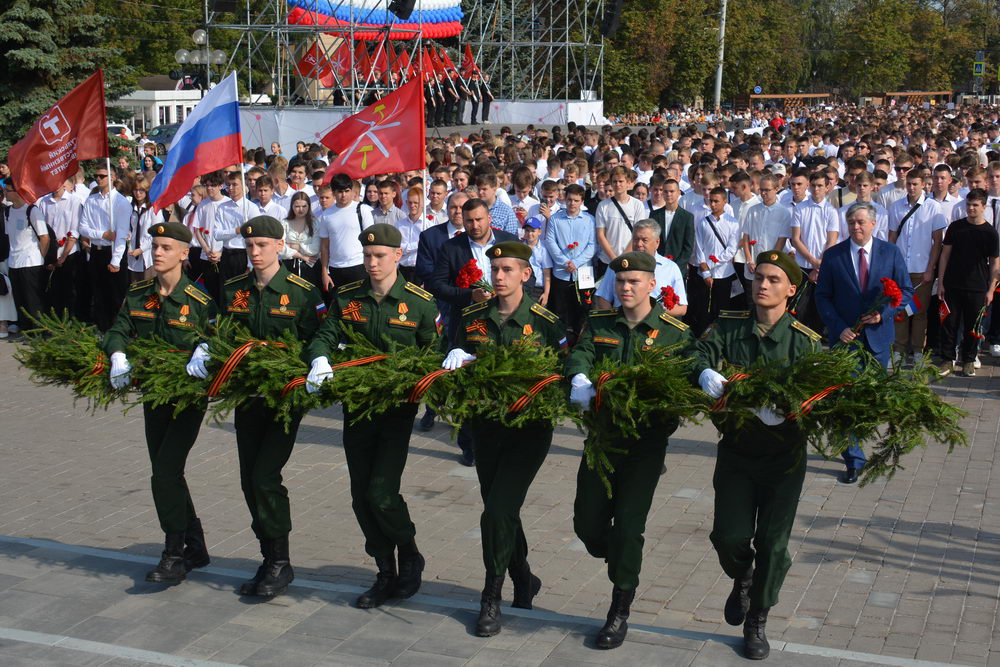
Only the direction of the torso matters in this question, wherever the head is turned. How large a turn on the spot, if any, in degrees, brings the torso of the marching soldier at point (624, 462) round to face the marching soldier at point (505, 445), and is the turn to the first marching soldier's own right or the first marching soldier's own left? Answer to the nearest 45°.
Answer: approximately 45° to the first marching soldier's own right

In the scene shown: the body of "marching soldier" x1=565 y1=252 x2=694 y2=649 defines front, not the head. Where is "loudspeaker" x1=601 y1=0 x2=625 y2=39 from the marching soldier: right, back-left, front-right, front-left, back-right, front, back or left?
back-right

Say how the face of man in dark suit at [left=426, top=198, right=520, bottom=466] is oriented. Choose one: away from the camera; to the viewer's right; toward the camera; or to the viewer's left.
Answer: toward the camera

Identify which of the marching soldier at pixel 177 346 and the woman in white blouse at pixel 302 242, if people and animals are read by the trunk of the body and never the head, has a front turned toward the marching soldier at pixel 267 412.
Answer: the woman in white blouse

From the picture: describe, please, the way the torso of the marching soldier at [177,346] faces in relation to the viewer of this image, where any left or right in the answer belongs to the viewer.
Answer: facing the viewer and to the left of the viewer

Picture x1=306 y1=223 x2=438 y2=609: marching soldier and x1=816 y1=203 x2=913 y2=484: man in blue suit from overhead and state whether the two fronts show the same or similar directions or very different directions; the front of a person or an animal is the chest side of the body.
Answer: same or similar directions

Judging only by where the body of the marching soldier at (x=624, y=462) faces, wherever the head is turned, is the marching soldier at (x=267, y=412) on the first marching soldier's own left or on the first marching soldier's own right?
on the first marching soldier's own right

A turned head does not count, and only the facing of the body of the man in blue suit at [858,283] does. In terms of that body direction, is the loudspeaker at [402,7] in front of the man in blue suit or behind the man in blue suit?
behind

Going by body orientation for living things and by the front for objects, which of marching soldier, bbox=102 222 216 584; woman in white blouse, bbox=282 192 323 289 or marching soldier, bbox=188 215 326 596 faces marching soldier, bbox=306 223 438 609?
the woman in white blouse

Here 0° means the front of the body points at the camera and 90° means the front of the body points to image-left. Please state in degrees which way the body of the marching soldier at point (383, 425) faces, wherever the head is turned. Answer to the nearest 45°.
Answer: approximately 45°

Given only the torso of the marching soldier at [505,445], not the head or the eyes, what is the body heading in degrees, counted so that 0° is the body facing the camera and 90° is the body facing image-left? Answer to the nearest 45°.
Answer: approximately 45°

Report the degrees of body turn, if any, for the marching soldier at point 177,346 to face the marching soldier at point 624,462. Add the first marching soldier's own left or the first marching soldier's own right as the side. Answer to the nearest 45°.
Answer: approximately 90° to the first marching soldier's own left

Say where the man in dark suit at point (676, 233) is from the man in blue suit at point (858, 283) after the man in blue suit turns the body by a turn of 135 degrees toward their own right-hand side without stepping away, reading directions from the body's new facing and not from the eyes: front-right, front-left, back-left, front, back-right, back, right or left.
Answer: front

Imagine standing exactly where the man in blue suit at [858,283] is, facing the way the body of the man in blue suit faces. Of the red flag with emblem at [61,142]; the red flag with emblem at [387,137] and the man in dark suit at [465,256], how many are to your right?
3

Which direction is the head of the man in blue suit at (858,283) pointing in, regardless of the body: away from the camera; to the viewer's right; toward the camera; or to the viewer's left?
toward the camera

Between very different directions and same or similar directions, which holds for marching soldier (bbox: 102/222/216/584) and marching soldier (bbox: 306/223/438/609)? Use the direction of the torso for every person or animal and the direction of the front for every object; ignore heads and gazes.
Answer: same or similar directions

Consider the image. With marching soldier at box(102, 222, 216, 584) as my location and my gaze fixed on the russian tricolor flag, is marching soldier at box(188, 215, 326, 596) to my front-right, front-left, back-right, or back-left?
back-right

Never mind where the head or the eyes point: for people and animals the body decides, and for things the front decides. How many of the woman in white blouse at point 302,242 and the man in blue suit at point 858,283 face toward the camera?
2

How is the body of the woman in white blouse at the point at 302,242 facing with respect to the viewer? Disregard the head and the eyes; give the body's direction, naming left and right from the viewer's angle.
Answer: facing the viewer

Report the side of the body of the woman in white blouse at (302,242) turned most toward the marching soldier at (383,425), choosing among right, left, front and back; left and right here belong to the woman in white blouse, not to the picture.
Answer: front

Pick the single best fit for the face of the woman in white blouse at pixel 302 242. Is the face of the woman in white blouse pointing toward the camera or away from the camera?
toward the camera

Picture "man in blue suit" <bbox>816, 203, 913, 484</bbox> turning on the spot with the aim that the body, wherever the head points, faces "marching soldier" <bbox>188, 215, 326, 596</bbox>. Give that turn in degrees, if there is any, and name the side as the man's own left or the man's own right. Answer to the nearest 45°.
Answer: approximately 45° to the man's own right

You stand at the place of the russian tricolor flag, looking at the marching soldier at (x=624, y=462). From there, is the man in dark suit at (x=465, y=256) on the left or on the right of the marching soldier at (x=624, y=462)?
left

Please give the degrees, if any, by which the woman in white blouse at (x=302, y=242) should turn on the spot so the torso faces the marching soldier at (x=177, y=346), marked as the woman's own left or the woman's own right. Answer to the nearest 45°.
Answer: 0° — they already face them
